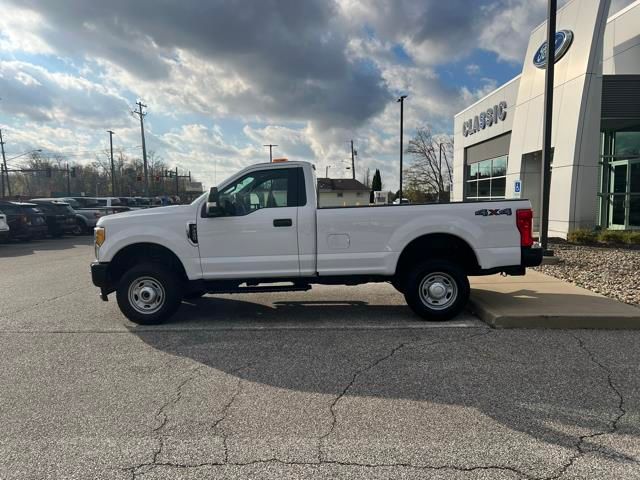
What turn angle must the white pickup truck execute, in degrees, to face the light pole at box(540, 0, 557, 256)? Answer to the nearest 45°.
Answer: approximately 135° to its right

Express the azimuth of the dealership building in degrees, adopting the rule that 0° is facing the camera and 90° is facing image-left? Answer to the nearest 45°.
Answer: approximately 45°

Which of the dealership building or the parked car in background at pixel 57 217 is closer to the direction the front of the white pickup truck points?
the parked car in background

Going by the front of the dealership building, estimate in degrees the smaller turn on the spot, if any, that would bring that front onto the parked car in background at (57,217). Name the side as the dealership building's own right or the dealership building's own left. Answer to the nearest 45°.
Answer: approximately 45° to the dealership building's own right

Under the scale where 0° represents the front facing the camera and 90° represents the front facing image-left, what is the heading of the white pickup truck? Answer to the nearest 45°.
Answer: approximately 90°

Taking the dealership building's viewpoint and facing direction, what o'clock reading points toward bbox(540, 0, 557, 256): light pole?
The light pole is roughly at 11 o'clock from the dealership building.

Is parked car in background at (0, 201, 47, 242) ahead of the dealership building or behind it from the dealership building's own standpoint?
ahead

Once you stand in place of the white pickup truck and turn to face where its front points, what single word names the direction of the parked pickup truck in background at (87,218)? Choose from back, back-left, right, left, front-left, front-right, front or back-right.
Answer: front-right

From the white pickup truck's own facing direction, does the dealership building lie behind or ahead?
behind
